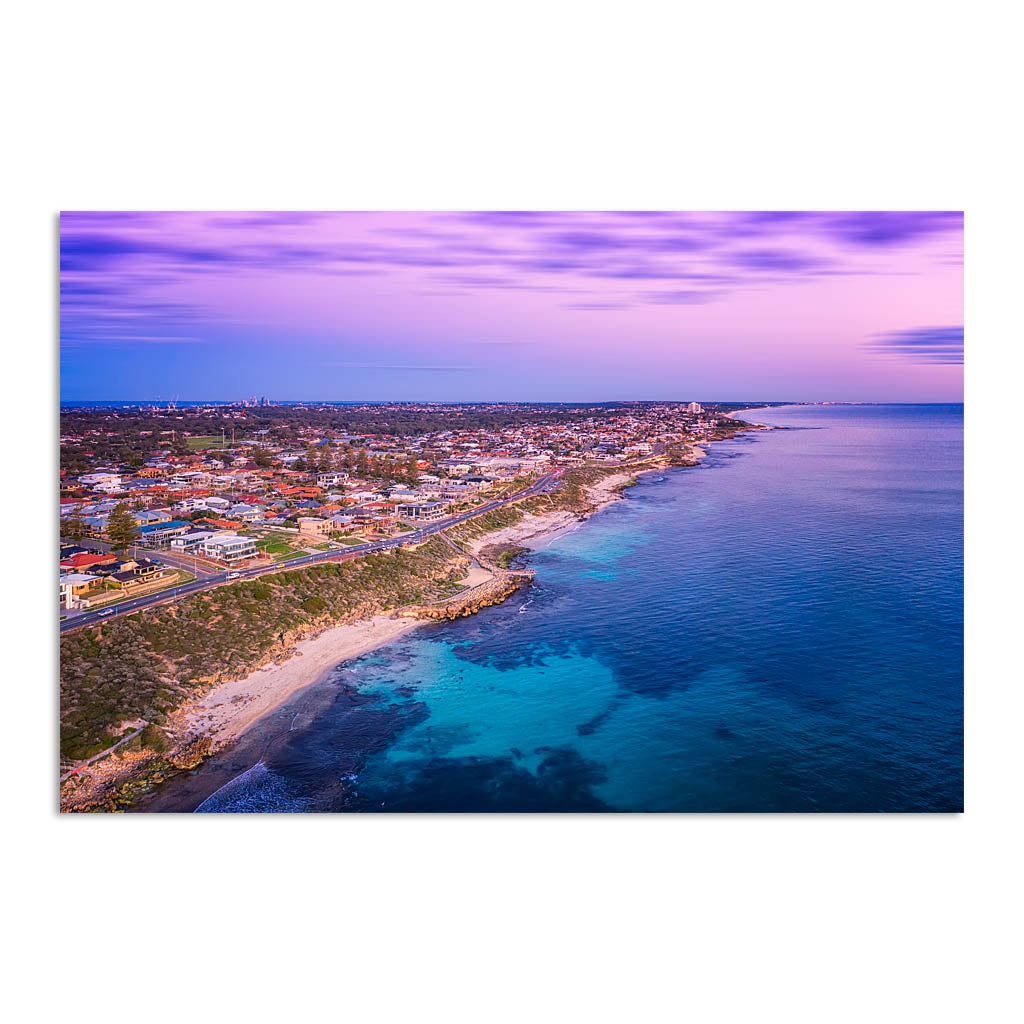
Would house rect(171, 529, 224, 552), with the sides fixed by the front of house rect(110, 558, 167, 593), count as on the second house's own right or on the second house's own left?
on the second house's own left

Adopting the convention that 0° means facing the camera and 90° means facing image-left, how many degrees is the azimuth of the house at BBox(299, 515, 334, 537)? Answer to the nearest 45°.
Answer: approximately 315°

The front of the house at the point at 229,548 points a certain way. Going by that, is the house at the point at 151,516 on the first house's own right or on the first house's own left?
on the first house's own right

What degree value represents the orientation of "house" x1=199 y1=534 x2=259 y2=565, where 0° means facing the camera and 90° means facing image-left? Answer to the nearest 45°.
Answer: approximately 315°
